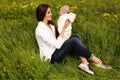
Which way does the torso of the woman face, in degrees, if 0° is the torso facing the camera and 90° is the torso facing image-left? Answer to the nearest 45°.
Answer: approximately 270°

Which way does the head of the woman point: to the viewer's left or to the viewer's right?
to the viewer's right
